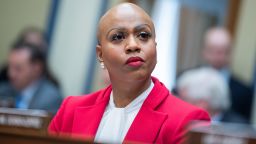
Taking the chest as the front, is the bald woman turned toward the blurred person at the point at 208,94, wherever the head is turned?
no

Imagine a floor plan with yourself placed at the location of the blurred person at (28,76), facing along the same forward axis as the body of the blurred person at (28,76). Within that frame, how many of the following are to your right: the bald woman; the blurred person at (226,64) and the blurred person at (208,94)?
0

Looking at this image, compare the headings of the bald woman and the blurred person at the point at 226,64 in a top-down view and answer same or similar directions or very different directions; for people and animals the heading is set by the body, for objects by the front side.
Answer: same or similar directions

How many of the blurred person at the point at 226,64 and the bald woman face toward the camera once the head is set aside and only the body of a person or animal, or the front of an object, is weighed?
2

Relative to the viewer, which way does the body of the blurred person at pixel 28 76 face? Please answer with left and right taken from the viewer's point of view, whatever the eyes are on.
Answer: facing the viewer and to the left of the viewer

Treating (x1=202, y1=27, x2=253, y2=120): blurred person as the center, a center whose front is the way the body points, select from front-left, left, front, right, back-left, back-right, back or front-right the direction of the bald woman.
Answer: front

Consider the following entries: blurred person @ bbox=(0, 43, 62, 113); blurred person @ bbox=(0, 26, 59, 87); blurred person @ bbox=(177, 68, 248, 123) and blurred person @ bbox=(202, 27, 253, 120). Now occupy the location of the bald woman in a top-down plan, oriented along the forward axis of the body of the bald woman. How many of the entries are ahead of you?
0

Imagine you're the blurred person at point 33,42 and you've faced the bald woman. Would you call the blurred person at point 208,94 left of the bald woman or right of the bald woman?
left

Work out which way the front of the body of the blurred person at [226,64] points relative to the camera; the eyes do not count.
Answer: toward the camera

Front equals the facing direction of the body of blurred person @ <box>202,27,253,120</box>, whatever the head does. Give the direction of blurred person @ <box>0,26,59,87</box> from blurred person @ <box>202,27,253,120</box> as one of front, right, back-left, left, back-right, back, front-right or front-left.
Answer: right

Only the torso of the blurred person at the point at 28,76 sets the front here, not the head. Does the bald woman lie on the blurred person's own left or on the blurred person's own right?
on the blurred person's own left

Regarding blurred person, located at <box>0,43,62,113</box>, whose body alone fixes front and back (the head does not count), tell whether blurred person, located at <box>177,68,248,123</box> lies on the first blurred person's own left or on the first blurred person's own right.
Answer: on the first blurred person's own left

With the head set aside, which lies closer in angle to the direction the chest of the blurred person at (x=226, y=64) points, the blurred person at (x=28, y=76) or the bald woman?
the bald woman
